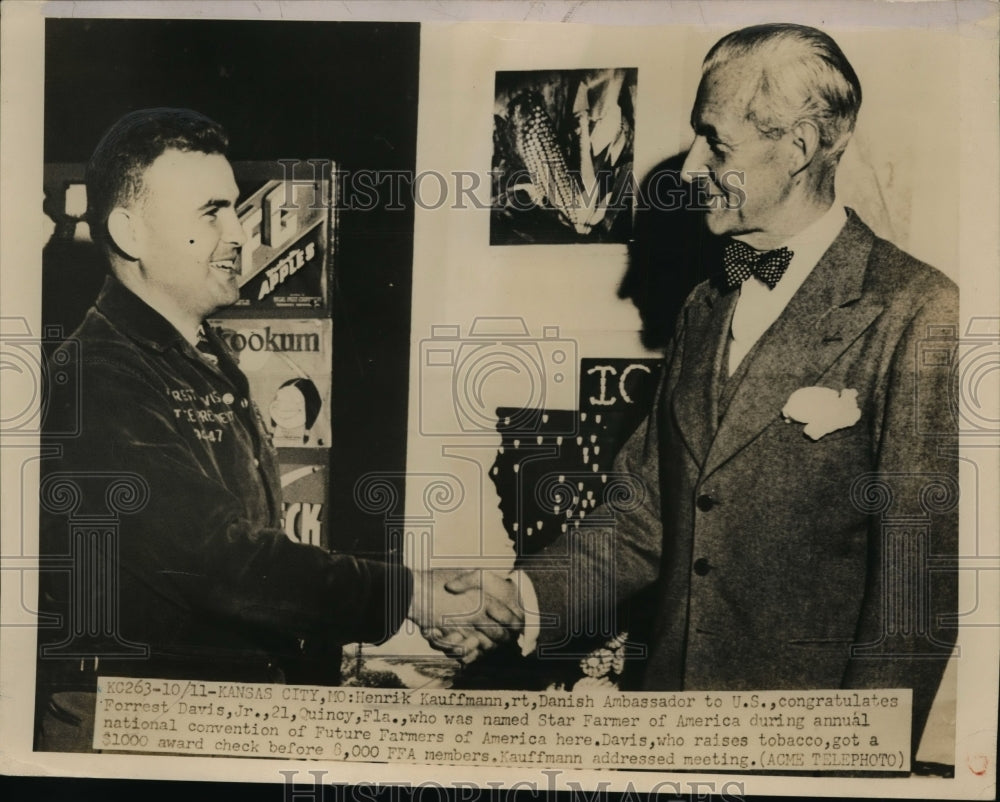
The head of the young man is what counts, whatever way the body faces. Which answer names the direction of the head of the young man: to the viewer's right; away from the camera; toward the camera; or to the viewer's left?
to the viewer's right

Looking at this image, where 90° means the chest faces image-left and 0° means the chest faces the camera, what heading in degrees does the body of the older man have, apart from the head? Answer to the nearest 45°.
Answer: approximately 45°

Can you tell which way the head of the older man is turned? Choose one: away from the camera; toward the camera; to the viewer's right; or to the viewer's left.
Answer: to the viewer's left

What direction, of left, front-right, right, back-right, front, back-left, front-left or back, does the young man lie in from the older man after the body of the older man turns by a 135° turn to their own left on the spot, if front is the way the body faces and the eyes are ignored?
back
